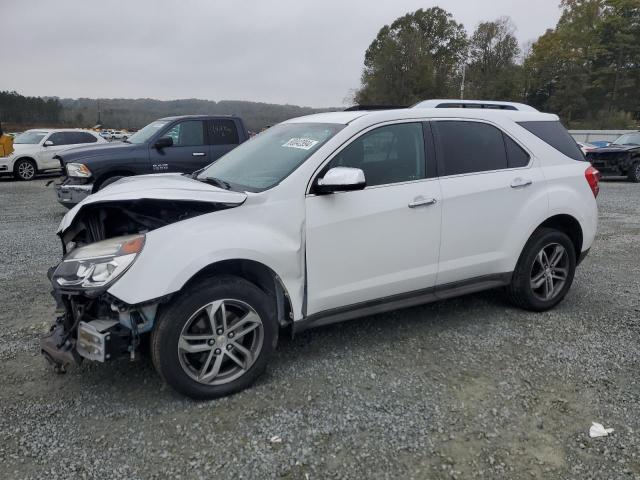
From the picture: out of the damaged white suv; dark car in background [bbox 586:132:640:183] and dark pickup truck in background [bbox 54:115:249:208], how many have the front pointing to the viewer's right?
0

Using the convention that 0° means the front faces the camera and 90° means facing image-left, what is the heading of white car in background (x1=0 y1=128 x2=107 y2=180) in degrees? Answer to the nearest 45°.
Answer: approximately 45°

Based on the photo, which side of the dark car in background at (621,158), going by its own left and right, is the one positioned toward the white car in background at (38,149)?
front

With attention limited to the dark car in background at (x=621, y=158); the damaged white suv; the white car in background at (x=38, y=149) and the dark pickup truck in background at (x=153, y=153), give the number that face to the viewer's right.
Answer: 0

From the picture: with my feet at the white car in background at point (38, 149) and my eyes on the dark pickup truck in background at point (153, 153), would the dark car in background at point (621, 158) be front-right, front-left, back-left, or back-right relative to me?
front-left

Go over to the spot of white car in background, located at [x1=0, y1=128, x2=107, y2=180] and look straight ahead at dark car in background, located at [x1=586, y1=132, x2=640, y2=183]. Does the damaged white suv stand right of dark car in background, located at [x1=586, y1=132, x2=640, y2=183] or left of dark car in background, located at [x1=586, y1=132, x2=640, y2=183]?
right

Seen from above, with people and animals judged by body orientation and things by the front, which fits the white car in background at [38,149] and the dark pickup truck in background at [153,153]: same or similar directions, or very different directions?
same or similar directions

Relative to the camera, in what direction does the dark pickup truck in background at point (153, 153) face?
facing the viewer and to the left of the viewer

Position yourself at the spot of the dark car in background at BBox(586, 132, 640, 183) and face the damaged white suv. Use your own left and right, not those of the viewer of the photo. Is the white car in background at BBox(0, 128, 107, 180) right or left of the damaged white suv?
right

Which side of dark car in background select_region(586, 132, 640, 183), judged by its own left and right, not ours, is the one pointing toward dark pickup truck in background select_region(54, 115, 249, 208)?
front

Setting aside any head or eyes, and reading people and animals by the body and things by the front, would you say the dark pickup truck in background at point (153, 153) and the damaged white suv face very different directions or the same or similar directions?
same or similar directions

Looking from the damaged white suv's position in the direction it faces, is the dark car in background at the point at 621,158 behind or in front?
behind
